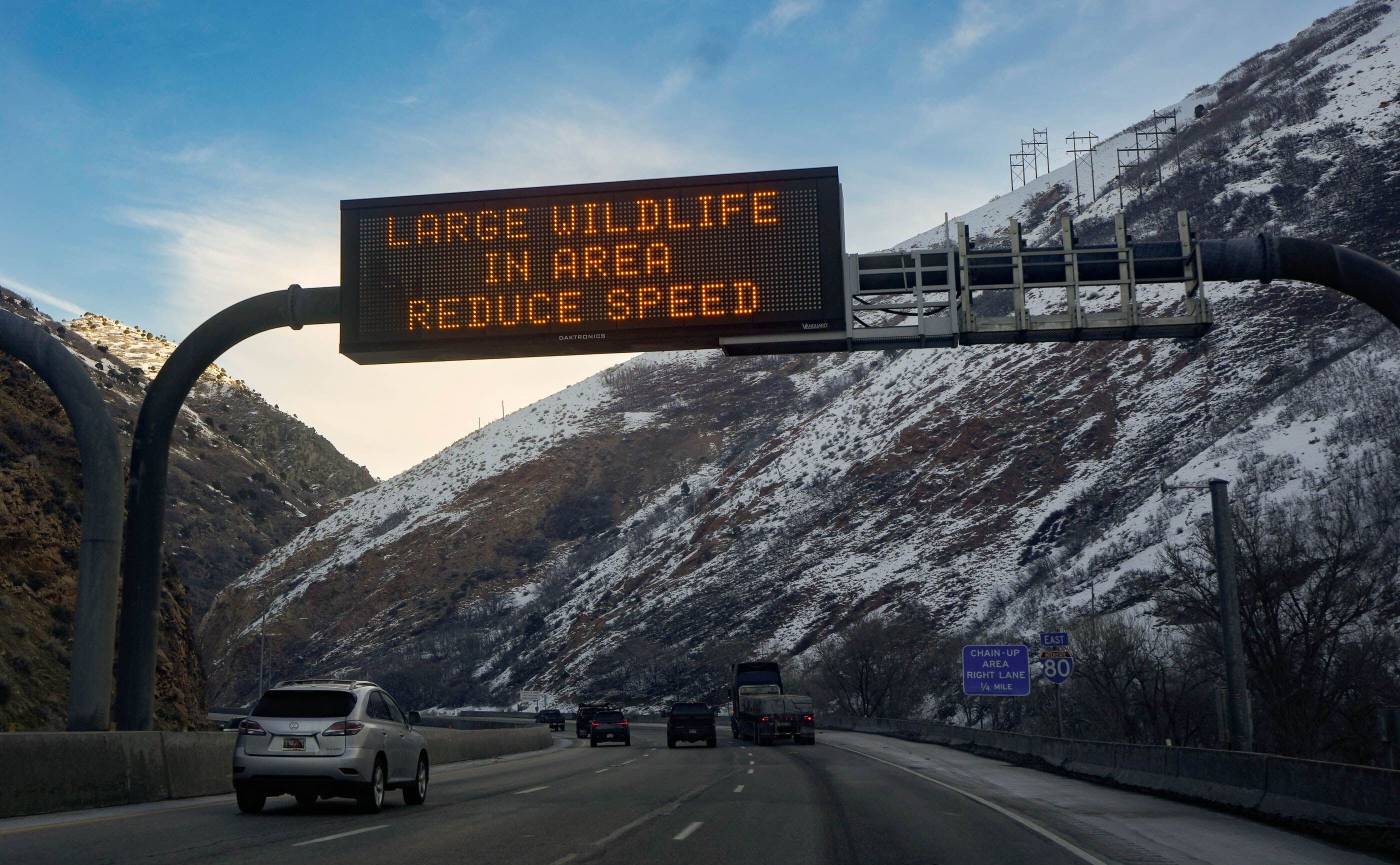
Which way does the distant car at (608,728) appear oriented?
away from the camera

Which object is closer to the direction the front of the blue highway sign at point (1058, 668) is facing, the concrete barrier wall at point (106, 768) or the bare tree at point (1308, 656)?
the concrete barrier wall

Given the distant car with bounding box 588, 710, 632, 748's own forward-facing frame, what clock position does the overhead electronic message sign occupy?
The overhead electronic message sign is roughly at 6 o'clock from the distant car.

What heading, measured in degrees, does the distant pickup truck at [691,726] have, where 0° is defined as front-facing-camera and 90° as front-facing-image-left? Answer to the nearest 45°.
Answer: approximately 180°

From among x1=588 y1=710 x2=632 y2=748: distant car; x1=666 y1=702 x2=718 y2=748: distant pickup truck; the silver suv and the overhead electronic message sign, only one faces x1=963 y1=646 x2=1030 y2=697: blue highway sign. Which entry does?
the silver suv

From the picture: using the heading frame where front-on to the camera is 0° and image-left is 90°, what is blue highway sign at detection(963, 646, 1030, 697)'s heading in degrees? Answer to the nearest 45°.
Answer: approximately 0°

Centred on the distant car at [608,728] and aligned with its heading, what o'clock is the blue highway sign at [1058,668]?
The blue highway sign is roughly at 5 o'clock from the distant car.

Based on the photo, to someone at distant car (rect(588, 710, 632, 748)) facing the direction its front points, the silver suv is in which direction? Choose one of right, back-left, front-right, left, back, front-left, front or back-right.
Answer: back

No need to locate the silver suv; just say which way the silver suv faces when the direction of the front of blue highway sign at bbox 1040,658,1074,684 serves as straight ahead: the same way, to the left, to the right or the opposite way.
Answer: the opposite way

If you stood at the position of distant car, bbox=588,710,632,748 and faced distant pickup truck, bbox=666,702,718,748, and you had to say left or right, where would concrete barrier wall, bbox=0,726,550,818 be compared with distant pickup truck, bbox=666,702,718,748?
right
